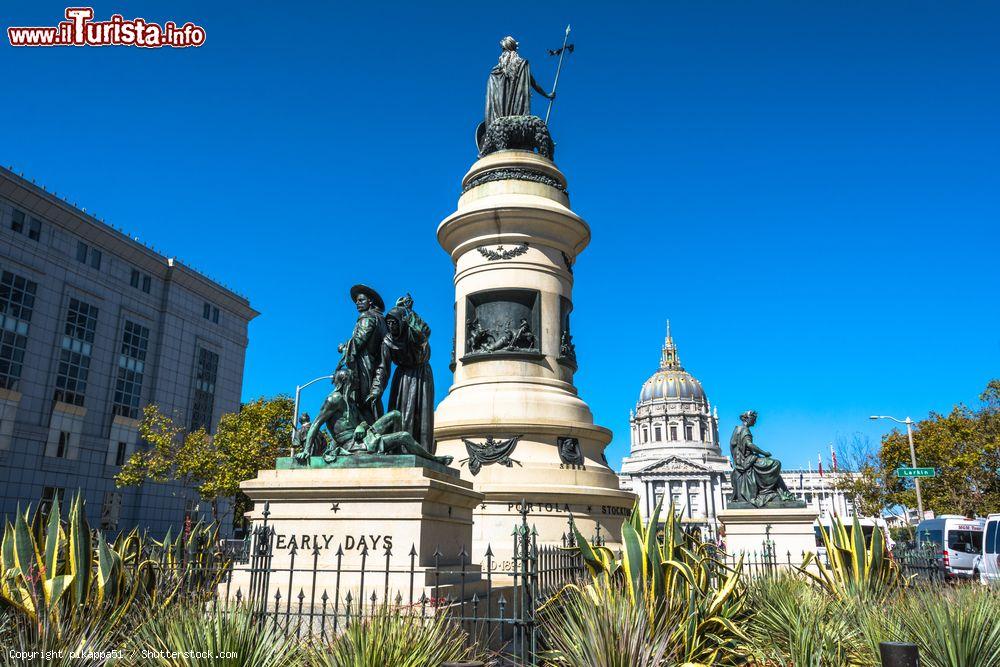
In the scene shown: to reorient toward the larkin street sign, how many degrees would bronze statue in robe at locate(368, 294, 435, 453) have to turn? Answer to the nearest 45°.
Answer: approximately 180°

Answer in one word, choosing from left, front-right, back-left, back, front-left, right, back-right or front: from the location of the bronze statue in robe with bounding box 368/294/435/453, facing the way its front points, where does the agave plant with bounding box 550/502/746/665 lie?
left

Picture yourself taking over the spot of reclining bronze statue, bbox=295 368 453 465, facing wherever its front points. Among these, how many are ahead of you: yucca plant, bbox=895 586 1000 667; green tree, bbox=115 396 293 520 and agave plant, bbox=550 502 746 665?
2

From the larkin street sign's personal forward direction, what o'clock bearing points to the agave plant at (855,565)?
The agave plant is roughly at 12 o'clock from the larkin street sign.

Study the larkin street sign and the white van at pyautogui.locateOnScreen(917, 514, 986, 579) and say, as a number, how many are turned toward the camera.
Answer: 1

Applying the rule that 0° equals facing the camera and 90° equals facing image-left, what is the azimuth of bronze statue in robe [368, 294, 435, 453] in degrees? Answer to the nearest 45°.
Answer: approximately 45°

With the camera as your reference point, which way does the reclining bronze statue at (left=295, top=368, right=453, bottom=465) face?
facing the viewer and to the right of the viewer

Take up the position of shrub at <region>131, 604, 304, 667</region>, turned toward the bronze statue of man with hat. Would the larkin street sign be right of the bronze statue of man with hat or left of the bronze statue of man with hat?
right

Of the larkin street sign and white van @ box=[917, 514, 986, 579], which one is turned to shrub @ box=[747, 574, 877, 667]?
the larkin street sign

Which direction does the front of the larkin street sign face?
toward the camera
